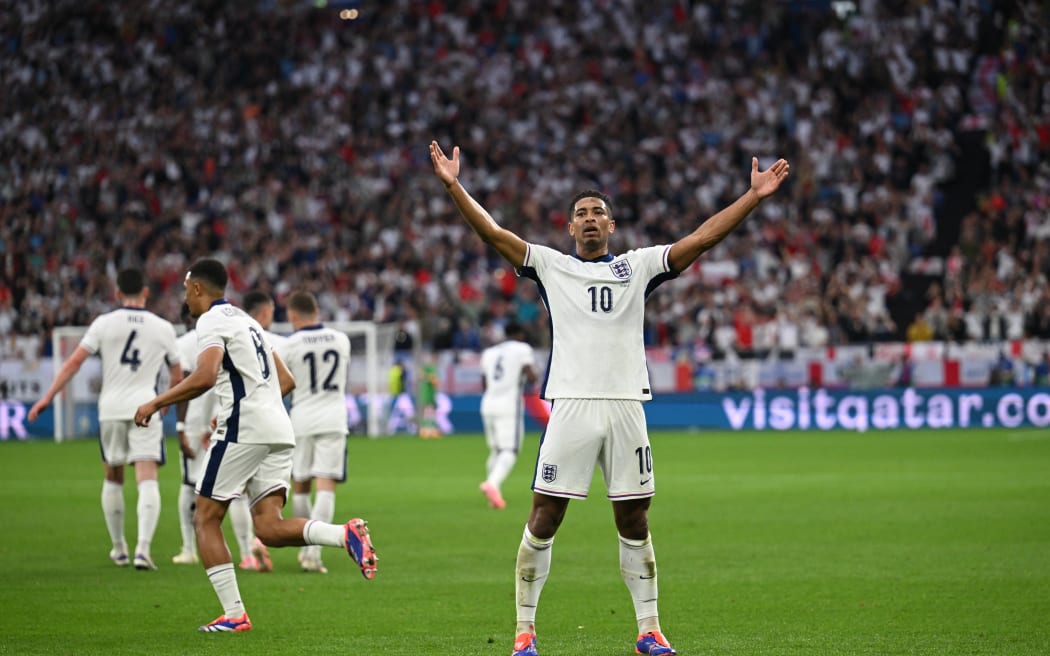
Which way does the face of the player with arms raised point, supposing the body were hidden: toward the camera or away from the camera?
toward the camera

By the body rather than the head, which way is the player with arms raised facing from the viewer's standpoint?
toward the camera
